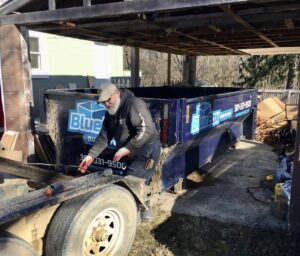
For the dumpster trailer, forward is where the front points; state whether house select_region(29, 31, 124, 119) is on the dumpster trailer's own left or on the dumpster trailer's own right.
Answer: on the dumpster trailer's own right

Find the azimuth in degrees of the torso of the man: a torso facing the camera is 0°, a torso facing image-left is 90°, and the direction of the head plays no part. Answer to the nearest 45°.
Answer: approximately 45°

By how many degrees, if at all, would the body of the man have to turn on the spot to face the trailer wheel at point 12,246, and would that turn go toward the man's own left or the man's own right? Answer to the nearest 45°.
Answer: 0° — they already face it

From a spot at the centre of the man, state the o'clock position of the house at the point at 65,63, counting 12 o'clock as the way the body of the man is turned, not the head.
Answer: The house is roughly at 4 o'clock from the man.

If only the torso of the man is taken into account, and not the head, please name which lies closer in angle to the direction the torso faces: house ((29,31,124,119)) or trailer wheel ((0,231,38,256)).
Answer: the trailer wheel

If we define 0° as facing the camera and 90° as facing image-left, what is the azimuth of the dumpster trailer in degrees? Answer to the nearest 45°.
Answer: approximately 45°
